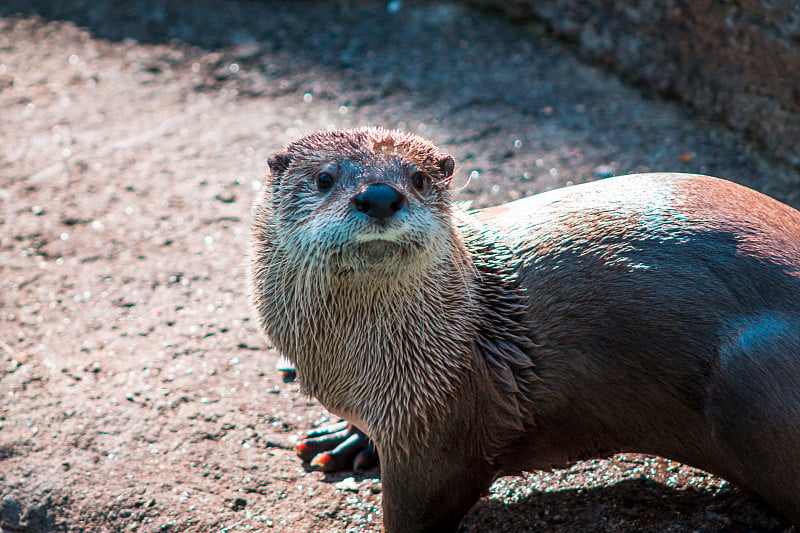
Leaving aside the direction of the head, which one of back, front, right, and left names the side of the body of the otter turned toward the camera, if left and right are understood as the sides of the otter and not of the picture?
left
